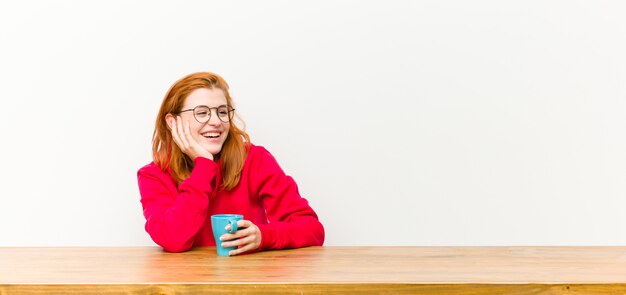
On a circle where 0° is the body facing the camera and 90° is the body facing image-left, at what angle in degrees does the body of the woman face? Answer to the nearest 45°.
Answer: approximately 0°

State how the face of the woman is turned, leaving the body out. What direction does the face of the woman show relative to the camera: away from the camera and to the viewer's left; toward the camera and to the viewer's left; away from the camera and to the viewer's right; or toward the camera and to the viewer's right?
toward the camera and to the viewer's right
